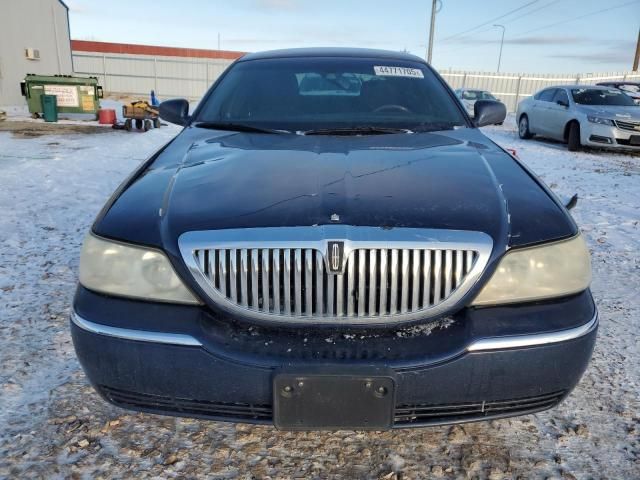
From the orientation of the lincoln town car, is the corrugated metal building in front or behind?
behind

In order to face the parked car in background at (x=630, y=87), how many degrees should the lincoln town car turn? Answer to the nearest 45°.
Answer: approximately 135° to its left

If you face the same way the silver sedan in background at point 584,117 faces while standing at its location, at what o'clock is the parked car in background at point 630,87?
The parked car in background is roughly at 8 o'clock from the silver sedan in background.

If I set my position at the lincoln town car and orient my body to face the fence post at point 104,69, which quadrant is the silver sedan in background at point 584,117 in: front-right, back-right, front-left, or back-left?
front-right

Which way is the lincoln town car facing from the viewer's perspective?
toward the camera

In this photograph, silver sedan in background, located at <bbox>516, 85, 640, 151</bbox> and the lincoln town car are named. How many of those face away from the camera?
0

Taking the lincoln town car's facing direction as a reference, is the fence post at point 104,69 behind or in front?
behind

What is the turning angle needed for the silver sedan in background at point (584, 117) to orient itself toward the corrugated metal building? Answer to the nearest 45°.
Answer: approximately 135° to its right

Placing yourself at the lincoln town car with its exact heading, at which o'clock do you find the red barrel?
The red barrel is roughly at 5 o'clock from the lincoln town car.

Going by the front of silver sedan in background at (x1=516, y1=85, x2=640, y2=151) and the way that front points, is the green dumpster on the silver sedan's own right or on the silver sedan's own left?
on the silver sedan's own right

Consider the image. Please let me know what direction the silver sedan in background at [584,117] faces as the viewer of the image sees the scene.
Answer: facing the viewer and to the right of the viewer

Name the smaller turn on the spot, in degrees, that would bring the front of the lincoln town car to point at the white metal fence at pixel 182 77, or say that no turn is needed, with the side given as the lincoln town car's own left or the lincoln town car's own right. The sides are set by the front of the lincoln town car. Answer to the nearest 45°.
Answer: approximately 180°

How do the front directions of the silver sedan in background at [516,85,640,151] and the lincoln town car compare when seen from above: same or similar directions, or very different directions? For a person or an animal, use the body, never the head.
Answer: same or similar directions
